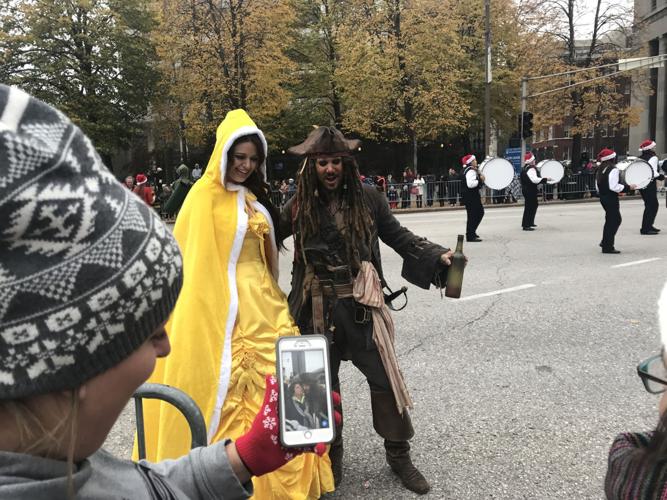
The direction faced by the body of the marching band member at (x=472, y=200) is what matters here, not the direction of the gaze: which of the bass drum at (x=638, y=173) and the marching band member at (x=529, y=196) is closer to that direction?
the bass drum

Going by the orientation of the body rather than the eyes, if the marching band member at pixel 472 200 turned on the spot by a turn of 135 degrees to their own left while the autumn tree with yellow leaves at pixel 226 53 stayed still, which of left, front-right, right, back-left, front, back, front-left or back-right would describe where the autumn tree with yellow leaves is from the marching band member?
front

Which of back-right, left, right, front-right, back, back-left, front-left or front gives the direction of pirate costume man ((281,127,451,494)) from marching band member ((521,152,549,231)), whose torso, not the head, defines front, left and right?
right

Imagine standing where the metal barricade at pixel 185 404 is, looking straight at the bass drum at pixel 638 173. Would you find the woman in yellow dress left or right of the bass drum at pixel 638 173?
left

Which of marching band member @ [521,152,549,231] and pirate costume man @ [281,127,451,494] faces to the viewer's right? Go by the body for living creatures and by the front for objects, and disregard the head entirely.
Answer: the marching band member

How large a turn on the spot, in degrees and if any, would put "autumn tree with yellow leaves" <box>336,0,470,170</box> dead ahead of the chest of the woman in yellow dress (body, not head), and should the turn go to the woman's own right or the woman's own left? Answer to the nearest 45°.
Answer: approximately 135° to the woman's own left

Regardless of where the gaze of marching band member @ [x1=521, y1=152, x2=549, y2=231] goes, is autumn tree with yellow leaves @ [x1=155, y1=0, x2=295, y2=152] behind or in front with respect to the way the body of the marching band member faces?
behind

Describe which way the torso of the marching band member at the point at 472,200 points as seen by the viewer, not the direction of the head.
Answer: to the viewer's right

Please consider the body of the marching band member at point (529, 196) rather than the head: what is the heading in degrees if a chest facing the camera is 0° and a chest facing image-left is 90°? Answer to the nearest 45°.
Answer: approximately 270°
